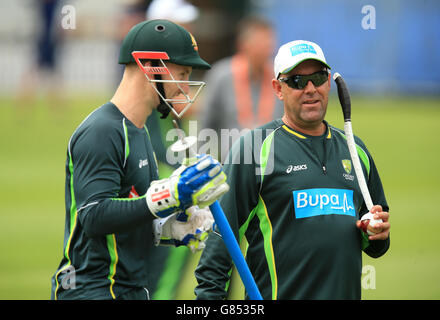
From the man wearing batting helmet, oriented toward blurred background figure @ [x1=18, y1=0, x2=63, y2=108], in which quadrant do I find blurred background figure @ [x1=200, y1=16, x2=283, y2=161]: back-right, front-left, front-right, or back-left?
front-right

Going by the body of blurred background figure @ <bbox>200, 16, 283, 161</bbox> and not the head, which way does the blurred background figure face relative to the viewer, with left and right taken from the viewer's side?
facing the viewer and to the right of the viewer

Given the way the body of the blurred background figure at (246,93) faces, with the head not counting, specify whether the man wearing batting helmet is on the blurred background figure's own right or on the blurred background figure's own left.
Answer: on the blurred background figure's own right

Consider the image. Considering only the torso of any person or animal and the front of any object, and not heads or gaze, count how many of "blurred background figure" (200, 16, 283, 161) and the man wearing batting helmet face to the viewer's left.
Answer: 0

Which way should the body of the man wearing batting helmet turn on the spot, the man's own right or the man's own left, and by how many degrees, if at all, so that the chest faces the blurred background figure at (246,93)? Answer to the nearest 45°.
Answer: approximately 90° to the man's own left

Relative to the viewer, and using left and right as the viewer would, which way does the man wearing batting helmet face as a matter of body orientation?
facing to the right of the viewer

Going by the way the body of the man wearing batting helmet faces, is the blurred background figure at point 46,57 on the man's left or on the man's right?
on the man's left

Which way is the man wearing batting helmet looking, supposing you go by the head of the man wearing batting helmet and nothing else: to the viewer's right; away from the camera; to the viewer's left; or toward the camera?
to the viewer's right
